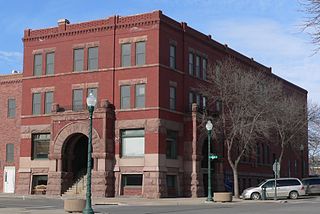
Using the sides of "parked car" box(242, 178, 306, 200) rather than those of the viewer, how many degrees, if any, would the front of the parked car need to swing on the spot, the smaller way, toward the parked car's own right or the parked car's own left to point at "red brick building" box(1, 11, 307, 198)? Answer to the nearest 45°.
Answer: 0° — it already faces it

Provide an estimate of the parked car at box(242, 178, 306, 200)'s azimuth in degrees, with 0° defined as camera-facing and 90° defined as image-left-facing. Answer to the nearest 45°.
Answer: approximately 90°
